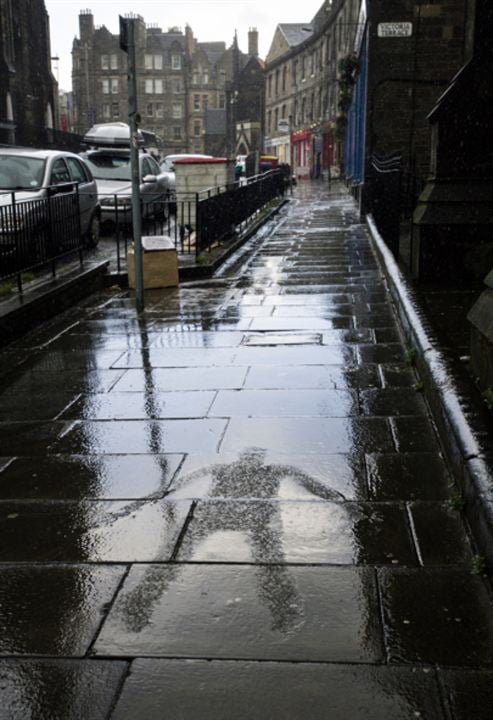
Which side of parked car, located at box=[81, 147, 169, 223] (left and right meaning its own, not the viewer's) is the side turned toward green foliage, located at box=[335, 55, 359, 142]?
back

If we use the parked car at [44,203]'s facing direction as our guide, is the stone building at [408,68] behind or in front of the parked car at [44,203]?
behind

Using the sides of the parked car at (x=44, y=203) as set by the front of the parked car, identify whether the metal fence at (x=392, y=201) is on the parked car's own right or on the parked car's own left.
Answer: on the parked car's own left

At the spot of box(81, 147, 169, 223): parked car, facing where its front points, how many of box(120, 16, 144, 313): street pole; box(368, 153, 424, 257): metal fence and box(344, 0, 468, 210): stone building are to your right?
0

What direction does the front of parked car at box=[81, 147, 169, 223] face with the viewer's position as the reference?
facing the viewer and to the left of the viewer

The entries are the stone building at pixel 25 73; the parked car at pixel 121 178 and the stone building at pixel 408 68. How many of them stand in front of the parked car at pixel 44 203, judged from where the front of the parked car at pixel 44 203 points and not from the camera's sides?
0

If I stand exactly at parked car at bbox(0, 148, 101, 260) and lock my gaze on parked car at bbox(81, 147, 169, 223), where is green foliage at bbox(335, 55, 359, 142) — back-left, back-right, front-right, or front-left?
front-right

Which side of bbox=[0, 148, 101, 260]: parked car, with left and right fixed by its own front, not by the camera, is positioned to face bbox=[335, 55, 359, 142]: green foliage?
back

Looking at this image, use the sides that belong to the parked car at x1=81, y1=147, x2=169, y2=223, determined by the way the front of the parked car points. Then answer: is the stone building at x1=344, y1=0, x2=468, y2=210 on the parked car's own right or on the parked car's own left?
on the parked car's own left

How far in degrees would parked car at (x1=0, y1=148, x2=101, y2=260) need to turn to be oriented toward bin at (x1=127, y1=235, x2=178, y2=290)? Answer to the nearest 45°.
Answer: approximately 90° to its left

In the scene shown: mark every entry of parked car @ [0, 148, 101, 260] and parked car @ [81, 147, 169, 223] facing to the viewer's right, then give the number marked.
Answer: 0

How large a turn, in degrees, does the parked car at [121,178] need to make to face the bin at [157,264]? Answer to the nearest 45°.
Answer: approximately 45° to its left

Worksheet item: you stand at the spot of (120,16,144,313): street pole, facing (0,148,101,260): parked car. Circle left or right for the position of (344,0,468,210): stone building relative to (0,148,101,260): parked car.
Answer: right

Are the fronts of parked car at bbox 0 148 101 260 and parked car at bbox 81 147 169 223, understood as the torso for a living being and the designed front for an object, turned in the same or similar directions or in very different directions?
same or similar directions

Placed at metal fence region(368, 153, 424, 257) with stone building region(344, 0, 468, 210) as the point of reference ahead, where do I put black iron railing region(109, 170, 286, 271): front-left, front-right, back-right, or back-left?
front-left

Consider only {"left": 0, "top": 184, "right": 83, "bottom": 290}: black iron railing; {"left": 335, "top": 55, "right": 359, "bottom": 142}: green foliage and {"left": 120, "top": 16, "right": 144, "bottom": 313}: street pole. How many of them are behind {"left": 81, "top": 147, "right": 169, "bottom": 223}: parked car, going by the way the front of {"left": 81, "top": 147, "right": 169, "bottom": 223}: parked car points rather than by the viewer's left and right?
1
